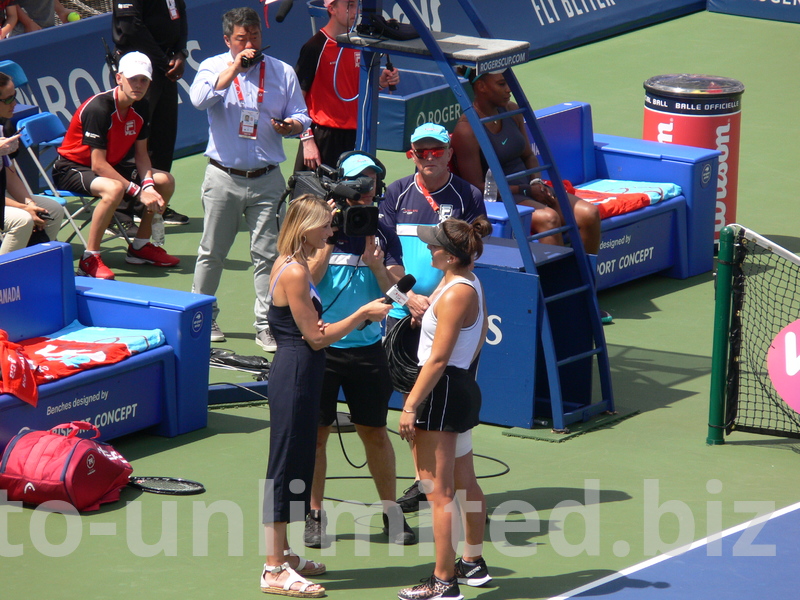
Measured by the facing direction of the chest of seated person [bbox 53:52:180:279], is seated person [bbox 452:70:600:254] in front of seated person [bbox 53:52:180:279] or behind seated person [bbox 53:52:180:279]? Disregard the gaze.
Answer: in front

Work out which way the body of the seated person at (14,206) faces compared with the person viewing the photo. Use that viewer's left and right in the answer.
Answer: facing the viewer and to the right of the viewer

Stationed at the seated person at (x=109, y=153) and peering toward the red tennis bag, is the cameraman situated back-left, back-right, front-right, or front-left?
front-left

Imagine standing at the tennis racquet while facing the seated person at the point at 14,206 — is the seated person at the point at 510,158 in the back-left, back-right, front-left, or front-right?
front-right

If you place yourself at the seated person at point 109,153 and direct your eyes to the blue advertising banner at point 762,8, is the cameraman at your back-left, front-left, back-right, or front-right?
back-right

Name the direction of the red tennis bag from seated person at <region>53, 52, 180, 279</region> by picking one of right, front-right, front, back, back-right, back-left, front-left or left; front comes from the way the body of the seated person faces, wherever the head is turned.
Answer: front-right

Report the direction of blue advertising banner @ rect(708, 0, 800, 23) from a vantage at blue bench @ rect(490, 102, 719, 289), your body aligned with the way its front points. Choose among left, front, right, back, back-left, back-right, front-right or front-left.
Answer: back-left

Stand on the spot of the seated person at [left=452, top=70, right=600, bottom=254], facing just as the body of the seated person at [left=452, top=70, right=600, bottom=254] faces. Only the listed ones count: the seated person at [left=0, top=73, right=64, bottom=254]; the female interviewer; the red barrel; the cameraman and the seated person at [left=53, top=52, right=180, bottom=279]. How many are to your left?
1

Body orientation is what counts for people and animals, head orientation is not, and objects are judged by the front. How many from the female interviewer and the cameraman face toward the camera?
1

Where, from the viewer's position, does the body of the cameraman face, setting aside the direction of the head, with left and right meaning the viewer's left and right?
facing the viewer

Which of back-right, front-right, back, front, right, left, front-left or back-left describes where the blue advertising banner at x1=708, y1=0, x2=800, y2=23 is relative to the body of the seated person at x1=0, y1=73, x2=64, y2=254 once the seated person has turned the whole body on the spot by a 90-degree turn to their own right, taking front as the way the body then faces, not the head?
back

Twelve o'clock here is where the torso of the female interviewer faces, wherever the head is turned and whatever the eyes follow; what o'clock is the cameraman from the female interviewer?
The cameraman is roughly at 10 o'clock from the female interviewer.

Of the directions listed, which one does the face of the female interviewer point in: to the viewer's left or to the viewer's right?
to the viewer's right

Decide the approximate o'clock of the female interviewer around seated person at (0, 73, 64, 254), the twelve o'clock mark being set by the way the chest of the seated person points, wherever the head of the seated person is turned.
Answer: The female interviewer is roughly at 1 o'clock from the seated person.

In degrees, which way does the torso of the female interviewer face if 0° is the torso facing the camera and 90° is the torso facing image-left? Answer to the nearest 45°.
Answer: approximately 270°

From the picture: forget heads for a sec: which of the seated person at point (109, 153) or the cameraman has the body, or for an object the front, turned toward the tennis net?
the seated person

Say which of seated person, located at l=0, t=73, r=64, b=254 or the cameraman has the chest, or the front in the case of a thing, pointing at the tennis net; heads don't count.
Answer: the seated person
